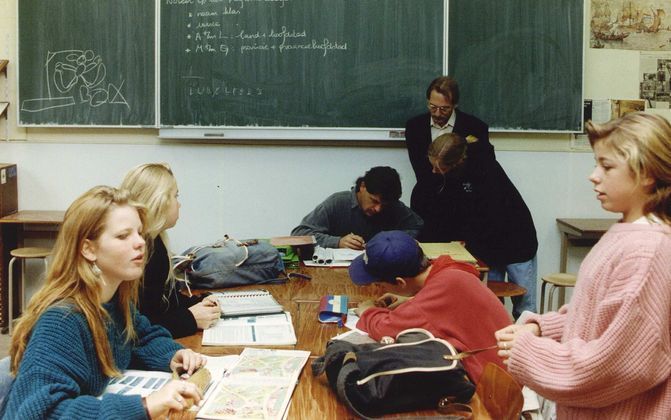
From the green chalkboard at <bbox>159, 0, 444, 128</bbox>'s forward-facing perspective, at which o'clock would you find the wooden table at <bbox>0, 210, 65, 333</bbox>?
The wooden table is roughly at 3 o'clock from the green chalkboard.

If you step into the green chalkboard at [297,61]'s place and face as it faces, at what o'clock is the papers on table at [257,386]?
The papers on table is roughly at 12 o'clock from the green chalkboard.

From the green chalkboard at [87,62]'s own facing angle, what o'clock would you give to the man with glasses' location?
The man with glasses is roughly at 10 o'clock from the green chalkboard.

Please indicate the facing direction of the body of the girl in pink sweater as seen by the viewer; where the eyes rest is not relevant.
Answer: to the viewer's left

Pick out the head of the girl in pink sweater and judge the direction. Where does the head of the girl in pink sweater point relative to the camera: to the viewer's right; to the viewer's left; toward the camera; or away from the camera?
to the viewer's left

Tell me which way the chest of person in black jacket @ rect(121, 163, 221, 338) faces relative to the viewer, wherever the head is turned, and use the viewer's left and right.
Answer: facing to the right of the viewer

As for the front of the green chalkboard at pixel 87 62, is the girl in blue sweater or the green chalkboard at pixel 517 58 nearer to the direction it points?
the girl in blue sweater

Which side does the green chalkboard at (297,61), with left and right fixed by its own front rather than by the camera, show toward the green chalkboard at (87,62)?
right

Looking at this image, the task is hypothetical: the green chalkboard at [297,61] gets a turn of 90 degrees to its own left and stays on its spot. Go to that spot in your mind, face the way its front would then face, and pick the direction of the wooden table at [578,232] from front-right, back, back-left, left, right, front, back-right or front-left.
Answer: front

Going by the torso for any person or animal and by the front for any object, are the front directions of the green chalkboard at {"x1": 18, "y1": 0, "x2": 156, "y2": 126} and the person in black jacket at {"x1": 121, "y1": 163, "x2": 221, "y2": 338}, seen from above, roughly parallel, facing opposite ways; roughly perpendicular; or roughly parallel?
roughly perpendicular

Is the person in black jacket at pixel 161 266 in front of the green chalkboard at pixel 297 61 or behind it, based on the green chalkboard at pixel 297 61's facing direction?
in front

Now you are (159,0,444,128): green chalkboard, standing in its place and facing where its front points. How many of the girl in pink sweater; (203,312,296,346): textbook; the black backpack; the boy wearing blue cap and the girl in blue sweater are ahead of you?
5
